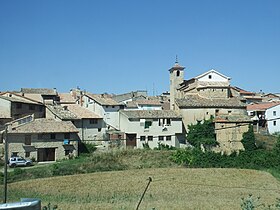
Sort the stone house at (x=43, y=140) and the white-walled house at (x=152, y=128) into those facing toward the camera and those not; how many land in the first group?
2

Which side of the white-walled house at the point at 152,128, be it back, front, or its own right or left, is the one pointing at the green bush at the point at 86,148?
right

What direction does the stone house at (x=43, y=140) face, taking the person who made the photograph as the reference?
facing the viewer

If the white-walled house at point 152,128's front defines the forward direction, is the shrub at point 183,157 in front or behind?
in front

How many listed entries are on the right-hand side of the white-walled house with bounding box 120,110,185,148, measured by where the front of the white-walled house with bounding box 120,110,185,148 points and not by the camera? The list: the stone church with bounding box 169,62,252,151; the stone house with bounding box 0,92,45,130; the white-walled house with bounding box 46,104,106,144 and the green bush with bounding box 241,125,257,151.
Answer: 2

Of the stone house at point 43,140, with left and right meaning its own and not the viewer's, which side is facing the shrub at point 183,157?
left

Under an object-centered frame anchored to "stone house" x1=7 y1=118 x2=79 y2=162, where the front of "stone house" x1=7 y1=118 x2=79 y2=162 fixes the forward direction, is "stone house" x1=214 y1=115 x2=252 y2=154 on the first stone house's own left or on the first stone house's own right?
on the first stone house's own left

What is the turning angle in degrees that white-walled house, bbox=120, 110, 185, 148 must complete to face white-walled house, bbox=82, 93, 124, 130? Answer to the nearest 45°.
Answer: approximately 90° to its right

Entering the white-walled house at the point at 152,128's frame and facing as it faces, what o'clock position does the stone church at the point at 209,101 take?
The stone church is roughly at 8 o'clock from the white-walled house.

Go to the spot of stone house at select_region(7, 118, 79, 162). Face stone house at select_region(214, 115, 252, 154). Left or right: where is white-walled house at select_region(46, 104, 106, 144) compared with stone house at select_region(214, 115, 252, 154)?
left

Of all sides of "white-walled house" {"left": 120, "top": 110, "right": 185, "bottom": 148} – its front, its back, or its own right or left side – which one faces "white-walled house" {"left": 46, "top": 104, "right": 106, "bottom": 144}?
right

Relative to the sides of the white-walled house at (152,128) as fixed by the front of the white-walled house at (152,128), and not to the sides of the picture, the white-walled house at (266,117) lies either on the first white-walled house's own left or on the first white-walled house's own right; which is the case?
on the first white-walled house's own left

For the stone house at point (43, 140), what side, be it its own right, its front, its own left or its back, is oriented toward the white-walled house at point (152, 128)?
left

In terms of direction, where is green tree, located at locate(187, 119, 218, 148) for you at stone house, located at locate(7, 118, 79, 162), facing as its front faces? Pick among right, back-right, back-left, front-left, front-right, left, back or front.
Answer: left

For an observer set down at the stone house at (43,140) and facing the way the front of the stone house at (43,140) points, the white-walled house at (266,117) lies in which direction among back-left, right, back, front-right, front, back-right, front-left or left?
left

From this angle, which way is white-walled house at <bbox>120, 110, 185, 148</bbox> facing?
toward the camera
